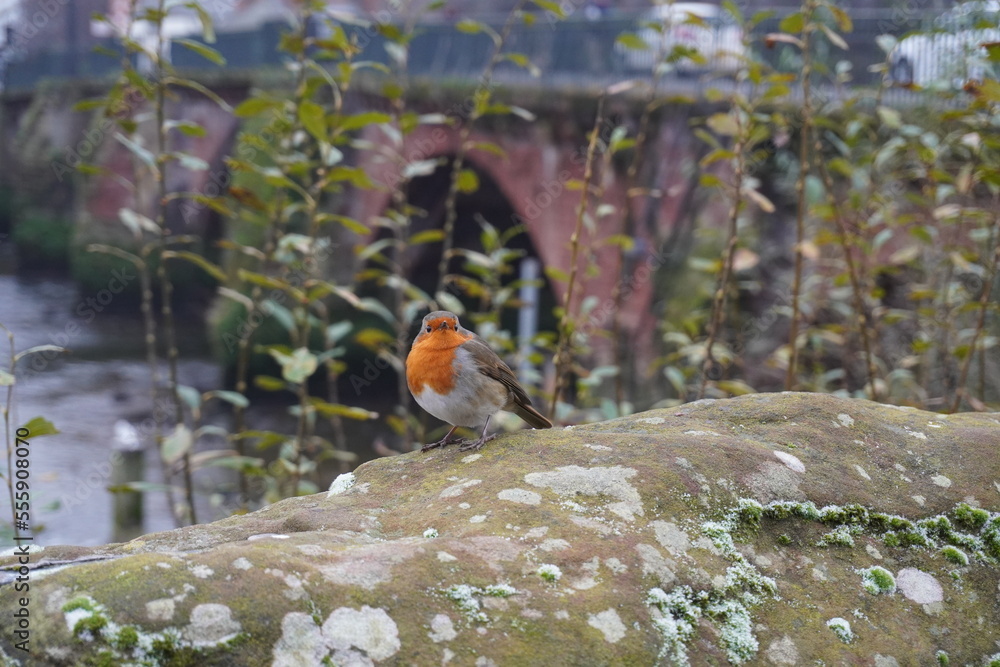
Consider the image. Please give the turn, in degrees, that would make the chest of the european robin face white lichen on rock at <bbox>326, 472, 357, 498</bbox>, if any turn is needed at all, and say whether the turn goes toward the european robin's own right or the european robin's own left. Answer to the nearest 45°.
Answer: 0° — it already faces it

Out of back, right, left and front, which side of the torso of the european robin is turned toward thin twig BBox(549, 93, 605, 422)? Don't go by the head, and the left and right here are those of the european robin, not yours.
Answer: back

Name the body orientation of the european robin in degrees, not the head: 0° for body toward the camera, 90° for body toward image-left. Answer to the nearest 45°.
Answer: approximately 45°

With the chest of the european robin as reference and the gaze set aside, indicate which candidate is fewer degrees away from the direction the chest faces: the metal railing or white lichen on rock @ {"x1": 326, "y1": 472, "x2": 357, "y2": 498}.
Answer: the white lichen on rock

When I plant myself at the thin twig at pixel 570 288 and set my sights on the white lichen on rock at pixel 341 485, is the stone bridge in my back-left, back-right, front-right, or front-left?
back-right

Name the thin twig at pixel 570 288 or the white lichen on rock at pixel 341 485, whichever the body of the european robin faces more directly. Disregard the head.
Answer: the white lichen on rock

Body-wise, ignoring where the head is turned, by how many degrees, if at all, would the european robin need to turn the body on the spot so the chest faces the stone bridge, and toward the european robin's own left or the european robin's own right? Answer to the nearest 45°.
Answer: approximately 135° to the european robin's own right

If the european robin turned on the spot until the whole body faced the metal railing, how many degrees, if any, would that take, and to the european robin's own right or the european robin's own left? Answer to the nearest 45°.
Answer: approximately 135° to the european robin's own right
